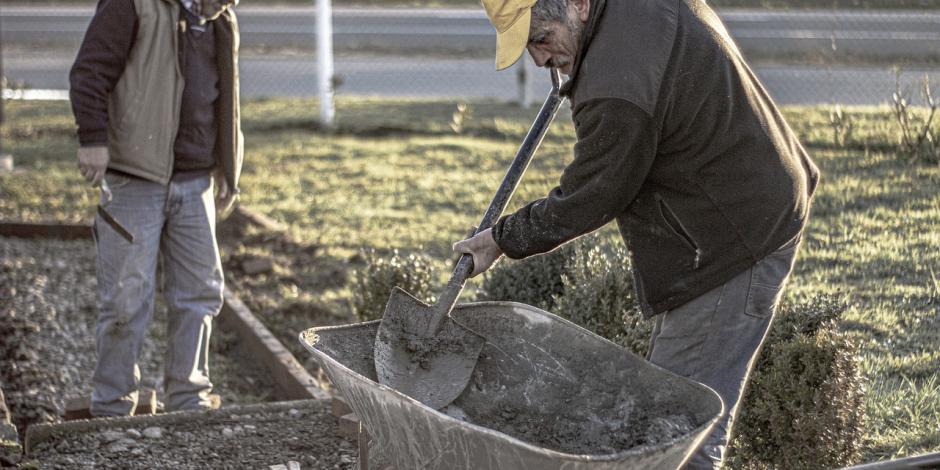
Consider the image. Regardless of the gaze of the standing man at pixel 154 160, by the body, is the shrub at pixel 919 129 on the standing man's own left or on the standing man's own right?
on the standing man's own left

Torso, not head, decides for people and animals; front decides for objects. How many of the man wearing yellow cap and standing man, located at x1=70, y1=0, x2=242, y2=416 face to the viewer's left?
1

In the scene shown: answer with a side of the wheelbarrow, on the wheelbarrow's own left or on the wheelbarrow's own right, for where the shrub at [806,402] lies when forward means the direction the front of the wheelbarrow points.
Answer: on the wheelbarrow's own right

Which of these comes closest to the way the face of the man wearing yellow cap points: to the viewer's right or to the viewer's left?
to the viewer's left

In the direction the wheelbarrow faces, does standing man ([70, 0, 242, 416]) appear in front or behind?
in front

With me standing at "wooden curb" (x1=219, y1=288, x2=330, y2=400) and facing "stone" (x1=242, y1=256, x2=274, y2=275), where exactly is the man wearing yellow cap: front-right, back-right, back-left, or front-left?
back-right

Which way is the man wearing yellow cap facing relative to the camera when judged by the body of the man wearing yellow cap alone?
to the viewer's left

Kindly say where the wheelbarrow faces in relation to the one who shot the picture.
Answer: facing away from the viewer and to the left of the viewer

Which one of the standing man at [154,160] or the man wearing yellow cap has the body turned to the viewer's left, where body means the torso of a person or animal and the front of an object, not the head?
the man wearing yellow cap

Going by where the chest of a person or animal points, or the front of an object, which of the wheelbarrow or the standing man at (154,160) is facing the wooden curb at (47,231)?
the wheelbarrow

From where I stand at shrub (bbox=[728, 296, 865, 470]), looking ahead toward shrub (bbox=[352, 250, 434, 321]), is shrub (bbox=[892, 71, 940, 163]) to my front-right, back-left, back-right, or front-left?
front-right

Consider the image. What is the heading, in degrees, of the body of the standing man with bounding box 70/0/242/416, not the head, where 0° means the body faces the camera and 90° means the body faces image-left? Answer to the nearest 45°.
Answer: approximately 315°

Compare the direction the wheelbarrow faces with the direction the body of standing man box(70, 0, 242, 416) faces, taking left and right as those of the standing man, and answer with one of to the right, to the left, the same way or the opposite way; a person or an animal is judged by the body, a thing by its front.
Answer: the opposite way

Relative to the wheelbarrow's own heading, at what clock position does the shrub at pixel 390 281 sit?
The shrub is roughly at 1 o'clock from the wheelbarrow.
